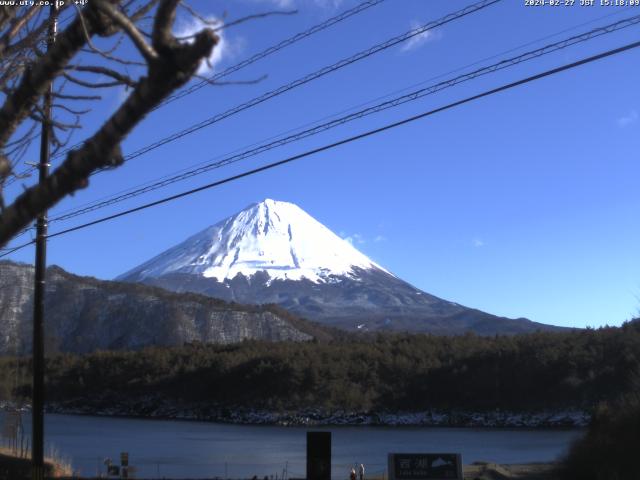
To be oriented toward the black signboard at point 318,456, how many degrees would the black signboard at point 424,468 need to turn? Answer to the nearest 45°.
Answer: approximately 45° to its right

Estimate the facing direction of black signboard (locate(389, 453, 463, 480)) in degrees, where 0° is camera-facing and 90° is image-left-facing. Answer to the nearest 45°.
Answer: approximately 0°

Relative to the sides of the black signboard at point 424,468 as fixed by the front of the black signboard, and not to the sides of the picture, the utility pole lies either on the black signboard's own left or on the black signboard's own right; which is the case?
on the black signboard's own right
